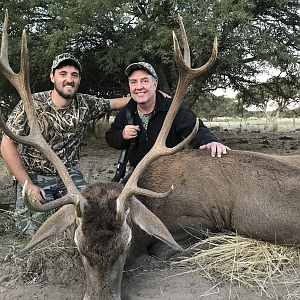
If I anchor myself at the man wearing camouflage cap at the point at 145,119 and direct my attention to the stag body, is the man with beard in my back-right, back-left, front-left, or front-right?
back-right

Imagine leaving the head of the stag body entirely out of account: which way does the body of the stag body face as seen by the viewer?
to the viewer's left

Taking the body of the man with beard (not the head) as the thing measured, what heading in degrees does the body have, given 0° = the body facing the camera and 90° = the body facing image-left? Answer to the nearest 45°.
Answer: approximately 0°

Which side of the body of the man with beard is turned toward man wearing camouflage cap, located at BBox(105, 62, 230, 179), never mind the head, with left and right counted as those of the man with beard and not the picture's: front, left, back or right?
left

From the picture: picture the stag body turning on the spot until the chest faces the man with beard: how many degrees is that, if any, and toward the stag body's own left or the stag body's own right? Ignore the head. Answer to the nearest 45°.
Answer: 0° — it already faces them

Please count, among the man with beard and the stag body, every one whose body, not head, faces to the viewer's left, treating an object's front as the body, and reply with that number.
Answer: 1

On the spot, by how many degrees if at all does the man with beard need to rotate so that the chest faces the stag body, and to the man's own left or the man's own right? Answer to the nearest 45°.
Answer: approximately 45° to the man's own left
